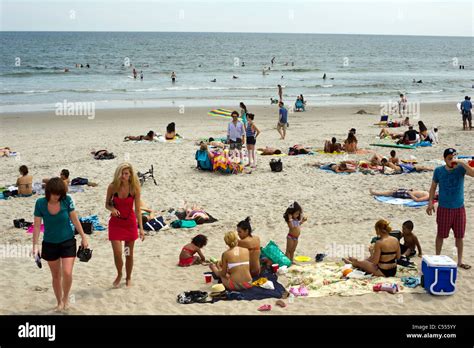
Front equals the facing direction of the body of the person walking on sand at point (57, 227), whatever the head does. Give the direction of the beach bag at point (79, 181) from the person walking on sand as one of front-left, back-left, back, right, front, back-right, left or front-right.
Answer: back

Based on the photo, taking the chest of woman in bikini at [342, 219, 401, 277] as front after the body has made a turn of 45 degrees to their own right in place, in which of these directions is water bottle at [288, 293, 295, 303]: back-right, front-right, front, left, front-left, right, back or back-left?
back-left

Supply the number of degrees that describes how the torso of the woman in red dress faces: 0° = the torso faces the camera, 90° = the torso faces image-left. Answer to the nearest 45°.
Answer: approximately 0°

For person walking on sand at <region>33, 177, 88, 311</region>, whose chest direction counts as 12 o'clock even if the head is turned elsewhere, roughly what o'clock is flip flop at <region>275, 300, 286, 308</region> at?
The flip flop is roughly at 9 o'clock from the person walking on sand.

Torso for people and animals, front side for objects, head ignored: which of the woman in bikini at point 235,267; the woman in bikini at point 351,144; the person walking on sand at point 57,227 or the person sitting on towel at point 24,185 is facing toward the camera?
the person walking on sand

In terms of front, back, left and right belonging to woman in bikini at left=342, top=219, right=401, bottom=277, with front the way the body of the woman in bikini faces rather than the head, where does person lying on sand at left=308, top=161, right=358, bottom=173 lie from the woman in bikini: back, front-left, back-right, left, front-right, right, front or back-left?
front-right

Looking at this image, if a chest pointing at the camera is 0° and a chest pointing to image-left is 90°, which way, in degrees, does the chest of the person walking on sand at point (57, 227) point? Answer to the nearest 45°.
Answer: approximately 0°
